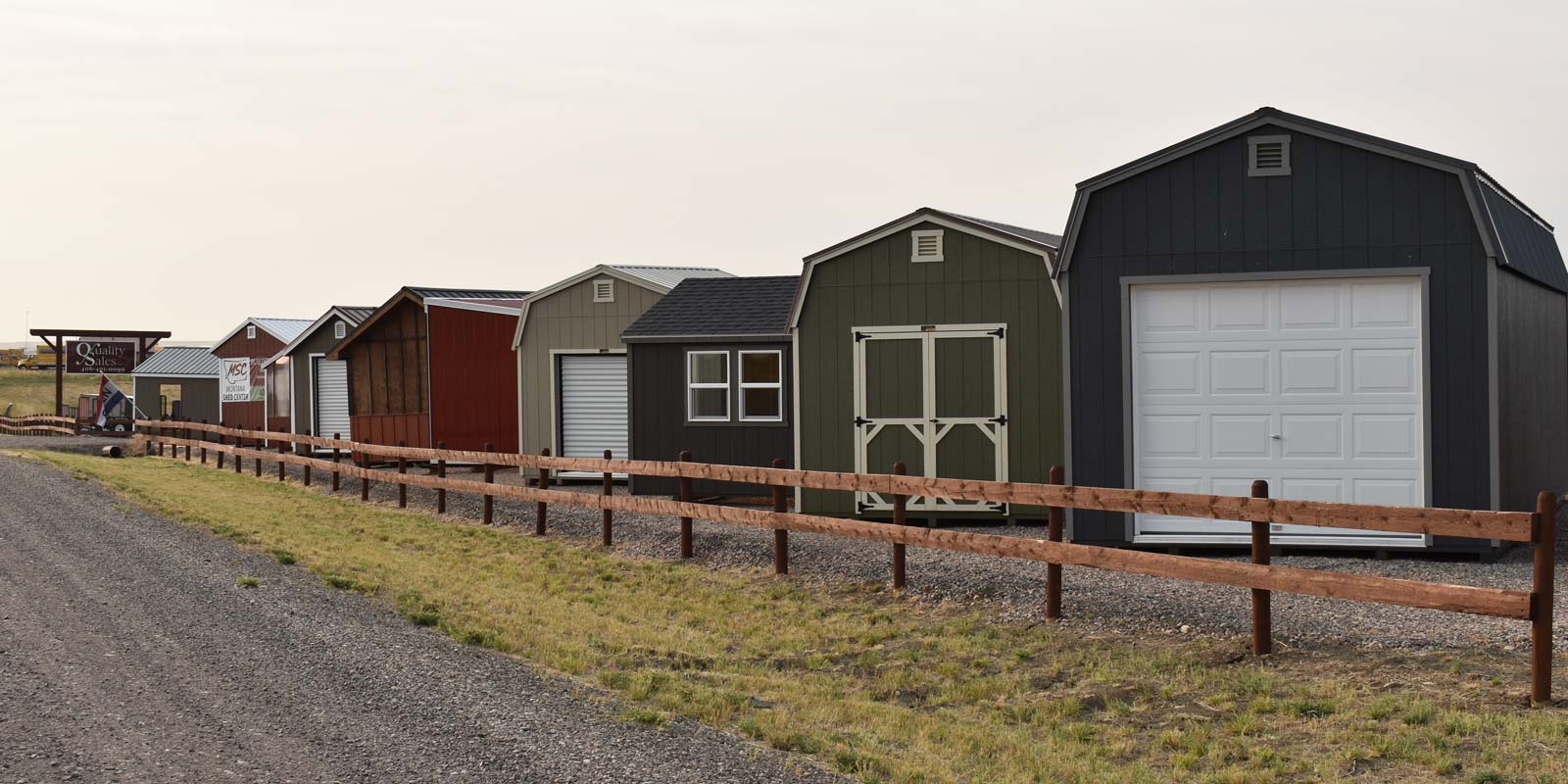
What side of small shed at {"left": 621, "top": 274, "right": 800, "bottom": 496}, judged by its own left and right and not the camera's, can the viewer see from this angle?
front

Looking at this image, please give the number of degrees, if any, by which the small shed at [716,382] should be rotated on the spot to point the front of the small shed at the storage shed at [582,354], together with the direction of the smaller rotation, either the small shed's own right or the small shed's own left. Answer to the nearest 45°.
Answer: approximately 135° to the small shed's own right

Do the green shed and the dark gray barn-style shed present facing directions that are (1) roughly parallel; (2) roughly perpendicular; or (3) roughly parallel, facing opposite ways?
roughly parallel

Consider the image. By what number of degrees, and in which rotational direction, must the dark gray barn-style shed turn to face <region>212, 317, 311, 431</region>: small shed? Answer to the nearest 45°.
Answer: approximately 135° to its right

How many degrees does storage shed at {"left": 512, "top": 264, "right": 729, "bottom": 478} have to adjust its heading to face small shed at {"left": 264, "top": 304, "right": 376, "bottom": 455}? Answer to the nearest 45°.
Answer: approximately 90° to its right

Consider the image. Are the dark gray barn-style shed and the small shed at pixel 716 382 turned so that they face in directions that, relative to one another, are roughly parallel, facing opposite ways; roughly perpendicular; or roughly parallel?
roughly parallel

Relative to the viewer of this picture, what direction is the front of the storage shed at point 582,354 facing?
facing the viewer and to the left of the viewer

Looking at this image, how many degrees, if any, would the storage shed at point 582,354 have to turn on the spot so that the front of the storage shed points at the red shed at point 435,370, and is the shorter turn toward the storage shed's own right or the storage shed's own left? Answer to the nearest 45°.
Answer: approximately 90° to the storage shed's own right

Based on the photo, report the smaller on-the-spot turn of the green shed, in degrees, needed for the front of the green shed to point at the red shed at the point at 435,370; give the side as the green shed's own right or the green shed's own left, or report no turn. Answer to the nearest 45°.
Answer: approximately 135° to the green shed's own right

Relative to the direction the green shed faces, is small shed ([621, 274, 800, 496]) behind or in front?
behind

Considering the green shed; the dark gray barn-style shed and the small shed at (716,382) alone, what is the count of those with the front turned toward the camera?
3

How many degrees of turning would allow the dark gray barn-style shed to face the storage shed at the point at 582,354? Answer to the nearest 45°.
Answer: approximately 135° to its right

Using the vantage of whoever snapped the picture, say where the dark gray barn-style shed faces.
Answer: facing the viewer
